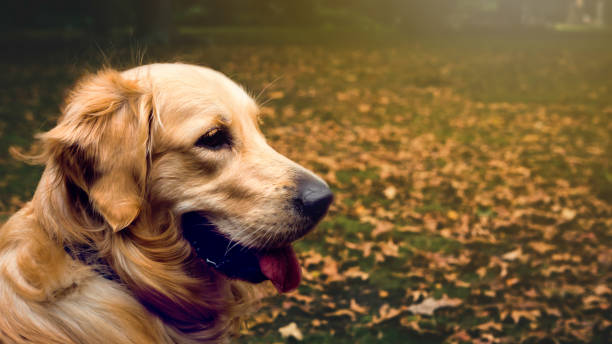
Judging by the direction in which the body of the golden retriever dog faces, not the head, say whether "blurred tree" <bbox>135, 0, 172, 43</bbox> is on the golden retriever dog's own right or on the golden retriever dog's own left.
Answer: on the golden retriever dog's own left

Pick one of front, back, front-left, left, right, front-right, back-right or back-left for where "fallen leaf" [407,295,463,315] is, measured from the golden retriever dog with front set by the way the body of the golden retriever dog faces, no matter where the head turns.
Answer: front-left

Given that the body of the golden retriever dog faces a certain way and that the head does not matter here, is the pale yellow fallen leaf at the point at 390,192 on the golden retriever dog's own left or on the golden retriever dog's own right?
on the golden retriever dog's own left

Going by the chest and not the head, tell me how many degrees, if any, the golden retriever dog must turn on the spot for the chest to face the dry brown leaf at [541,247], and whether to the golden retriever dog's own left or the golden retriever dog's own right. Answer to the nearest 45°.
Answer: approximately 45° to the golden retriever dog's own left

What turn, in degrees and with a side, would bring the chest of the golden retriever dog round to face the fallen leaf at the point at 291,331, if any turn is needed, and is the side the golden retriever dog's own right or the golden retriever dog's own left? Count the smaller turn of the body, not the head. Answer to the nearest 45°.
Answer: approximately 45° to the golden retriever dog's own left
